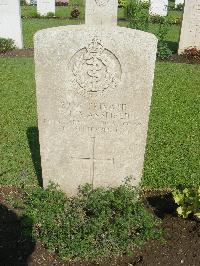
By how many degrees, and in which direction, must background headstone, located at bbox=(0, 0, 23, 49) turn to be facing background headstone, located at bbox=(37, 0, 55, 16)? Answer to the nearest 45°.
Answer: approximately 180°

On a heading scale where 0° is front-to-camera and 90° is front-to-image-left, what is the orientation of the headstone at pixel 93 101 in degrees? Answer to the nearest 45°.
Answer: approximately 0°

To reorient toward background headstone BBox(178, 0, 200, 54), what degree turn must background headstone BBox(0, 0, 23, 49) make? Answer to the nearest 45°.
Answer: approximately 90° to its left

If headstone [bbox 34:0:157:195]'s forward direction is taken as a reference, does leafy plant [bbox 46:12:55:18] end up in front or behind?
behind

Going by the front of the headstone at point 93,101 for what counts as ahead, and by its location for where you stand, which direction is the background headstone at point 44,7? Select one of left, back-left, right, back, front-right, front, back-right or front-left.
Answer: back

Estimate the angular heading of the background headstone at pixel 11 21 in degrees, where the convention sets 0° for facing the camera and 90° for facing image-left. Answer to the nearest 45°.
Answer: approximately 0°

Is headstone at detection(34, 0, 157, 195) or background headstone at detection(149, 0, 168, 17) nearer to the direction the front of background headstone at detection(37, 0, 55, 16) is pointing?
the headstone

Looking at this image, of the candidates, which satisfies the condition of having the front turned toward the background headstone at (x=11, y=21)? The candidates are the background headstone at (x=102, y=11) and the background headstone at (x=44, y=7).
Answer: the background headstone at (x=44, y=7)

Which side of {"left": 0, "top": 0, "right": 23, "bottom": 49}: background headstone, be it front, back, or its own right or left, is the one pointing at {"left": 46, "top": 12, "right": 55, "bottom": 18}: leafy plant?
back

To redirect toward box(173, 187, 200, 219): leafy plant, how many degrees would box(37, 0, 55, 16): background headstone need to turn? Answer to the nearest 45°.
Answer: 0° — it already faces it

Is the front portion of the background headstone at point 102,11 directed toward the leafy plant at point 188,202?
yes

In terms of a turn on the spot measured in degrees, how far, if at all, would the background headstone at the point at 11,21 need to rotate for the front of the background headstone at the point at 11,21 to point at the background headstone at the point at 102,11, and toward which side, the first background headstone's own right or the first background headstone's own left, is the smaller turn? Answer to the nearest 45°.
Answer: approximately 90° to the first background headstone's own left

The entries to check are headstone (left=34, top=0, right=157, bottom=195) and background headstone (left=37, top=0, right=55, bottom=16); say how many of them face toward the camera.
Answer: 2
